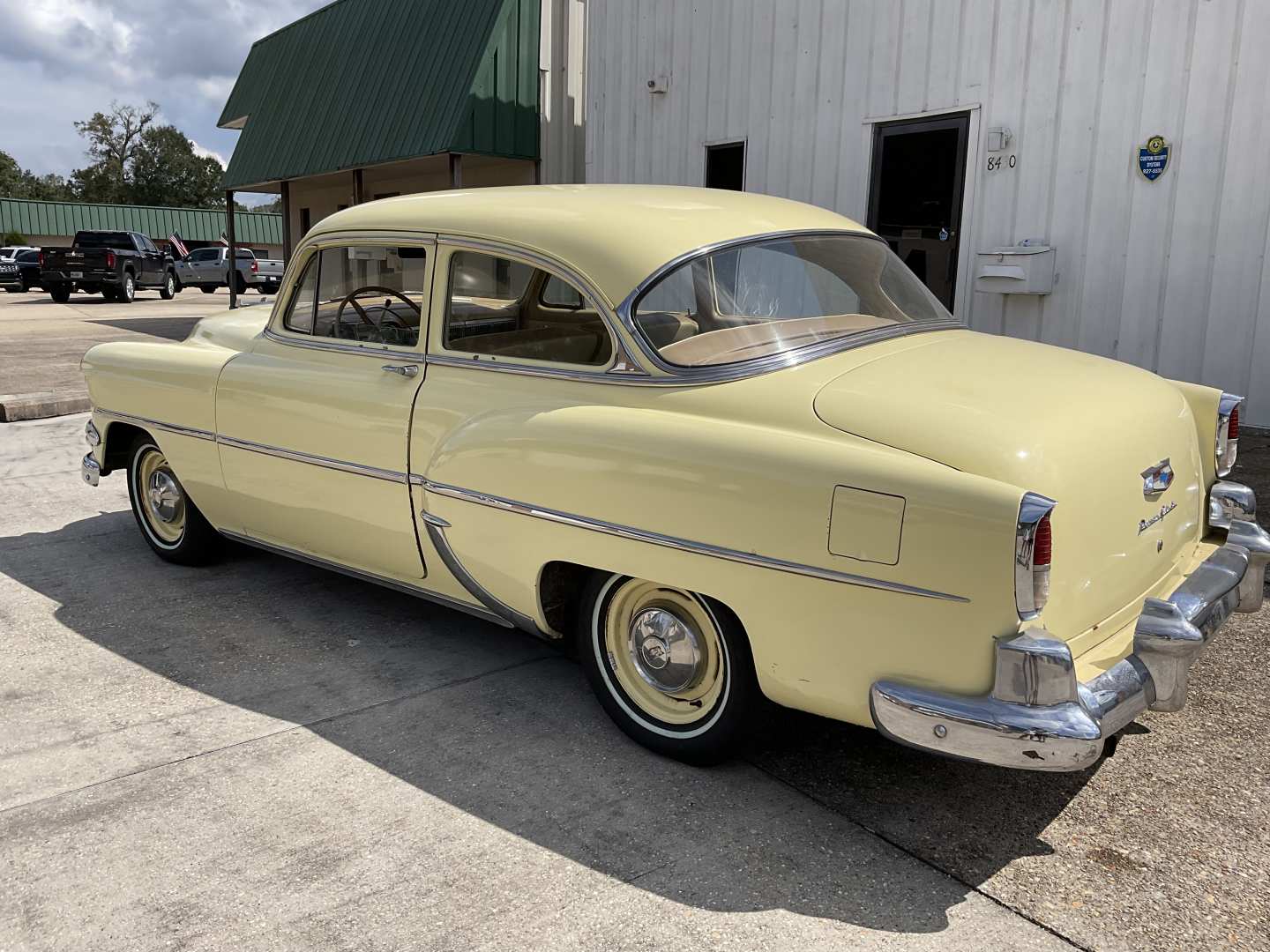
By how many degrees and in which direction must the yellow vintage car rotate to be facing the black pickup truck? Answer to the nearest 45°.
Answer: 0° — it already faces it

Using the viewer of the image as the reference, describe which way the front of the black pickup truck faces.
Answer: facing away from the viewer and to the right of the viewer

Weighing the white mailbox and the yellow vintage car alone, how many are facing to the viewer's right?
0

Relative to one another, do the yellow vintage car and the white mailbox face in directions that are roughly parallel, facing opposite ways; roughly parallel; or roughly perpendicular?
roughly perpendicular

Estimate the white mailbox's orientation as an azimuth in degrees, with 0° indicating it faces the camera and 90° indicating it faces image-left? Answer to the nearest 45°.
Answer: approximately 45°

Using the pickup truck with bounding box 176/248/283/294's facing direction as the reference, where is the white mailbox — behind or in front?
behind

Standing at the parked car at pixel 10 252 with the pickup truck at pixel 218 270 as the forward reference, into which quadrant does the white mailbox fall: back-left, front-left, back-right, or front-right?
front-right

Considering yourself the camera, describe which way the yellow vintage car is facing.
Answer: facing away from the viewer and to the left of the viewer

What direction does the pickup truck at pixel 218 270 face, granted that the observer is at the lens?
facing away from the viewer and to the left of the viewer

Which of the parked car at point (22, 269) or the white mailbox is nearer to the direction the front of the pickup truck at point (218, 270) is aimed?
the parked car

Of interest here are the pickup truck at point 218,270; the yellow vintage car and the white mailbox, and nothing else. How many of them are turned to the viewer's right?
0

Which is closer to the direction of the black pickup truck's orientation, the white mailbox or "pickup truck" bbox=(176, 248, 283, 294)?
the pickup truck
